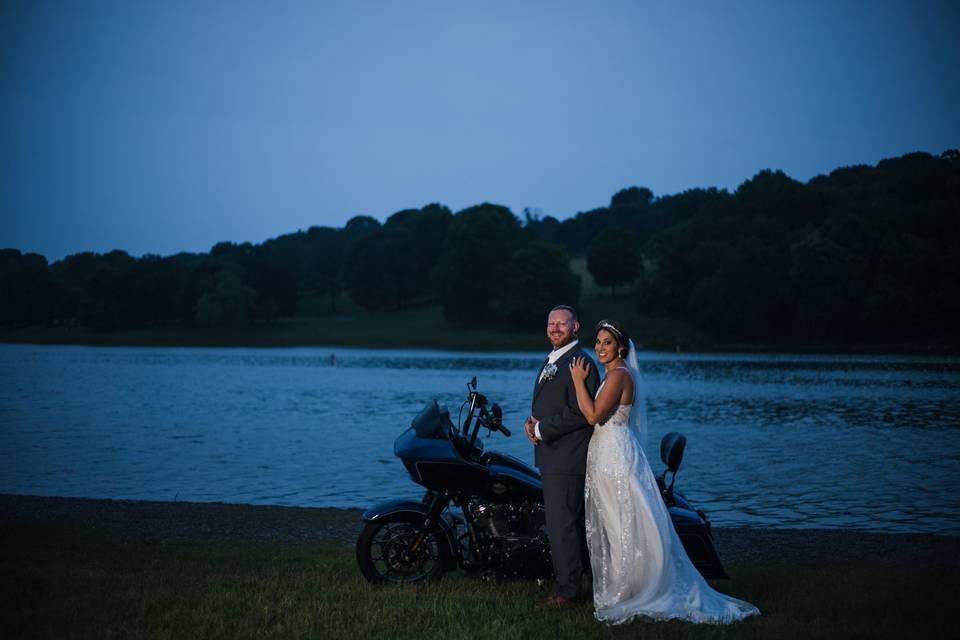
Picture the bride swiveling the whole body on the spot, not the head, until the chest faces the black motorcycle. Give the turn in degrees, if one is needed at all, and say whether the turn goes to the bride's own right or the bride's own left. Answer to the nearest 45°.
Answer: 0° — they already face it

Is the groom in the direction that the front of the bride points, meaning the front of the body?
yes

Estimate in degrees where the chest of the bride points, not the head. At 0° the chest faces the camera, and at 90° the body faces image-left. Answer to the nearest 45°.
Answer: approximately 90°

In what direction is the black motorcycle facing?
to the viewer's left

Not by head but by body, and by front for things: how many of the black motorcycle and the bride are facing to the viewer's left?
2
